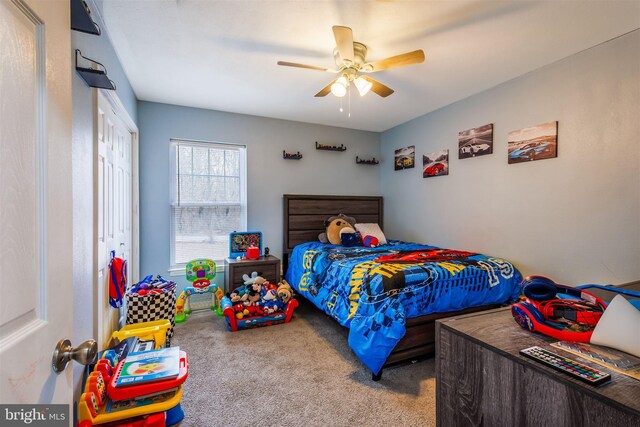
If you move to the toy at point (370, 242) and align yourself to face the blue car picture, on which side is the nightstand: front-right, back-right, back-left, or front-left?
back-right

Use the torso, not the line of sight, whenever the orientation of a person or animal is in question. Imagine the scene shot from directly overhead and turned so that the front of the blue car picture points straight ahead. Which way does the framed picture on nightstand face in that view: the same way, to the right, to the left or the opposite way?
to the left

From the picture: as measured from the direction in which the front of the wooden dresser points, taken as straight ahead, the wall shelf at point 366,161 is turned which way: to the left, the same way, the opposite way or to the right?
to the left

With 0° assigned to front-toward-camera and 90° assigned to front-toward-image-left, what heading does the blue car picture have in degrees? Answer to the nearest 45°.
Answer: approximately 45°

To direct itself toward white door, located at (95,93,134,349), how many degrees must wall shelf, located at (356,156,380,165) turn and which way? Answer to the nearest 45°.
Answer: approximately 45° to its right

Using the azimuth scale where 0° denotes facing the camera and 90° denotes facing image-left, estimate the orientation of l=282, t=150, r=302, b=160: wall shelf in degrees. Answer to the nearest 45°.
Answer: approximately 0°

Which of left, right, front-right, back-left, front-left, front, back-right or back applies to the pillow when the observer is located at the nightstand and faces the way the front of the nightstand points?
left

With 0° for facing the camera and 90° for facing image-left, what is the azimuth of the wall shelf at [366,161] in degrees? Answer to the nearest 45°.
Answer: approximately 0°

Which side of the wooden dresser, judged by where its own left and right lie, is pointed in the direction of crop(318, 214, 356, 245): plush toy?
right

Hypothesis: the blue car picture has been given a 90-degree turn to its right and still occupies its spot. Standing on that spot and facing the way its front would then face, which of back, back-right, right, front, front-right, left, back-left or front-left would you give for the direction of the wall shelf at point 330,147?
front-left
